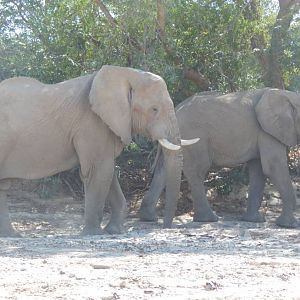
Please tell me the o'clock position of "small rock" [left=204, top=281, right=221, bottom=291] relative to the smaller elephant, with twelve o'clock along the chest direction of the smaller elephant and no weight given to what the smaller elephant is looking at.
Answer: The small rock is roughly at 3 o'clock from the smaller elephant.

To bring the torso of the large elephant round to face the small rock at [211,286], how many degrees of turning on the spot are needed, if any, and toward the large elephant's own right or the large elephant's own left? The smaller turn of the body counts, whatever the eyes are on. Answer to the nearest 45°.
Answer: approximately 90° to the large elephant's own right

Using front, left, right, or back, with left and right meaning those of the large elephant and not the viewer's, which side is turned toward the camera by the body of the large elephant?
right

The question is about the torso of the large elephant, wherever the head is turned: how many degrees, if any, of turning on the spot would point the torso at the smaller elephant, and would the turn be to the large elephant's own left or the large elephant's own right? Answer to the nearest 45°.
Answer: approximately 45° to the large elephant's own left

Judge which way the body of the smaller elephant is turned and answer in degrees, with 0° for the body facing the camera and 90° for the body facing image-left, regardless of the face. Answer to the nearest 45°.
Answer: approximately 270°

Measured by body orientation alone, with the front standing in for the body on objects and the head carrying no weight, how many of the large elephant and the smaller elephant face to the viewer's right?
2

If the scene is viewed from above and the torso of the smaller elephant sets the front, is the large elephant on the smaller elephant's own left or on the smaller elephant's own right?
on the smaller elephant's own right
